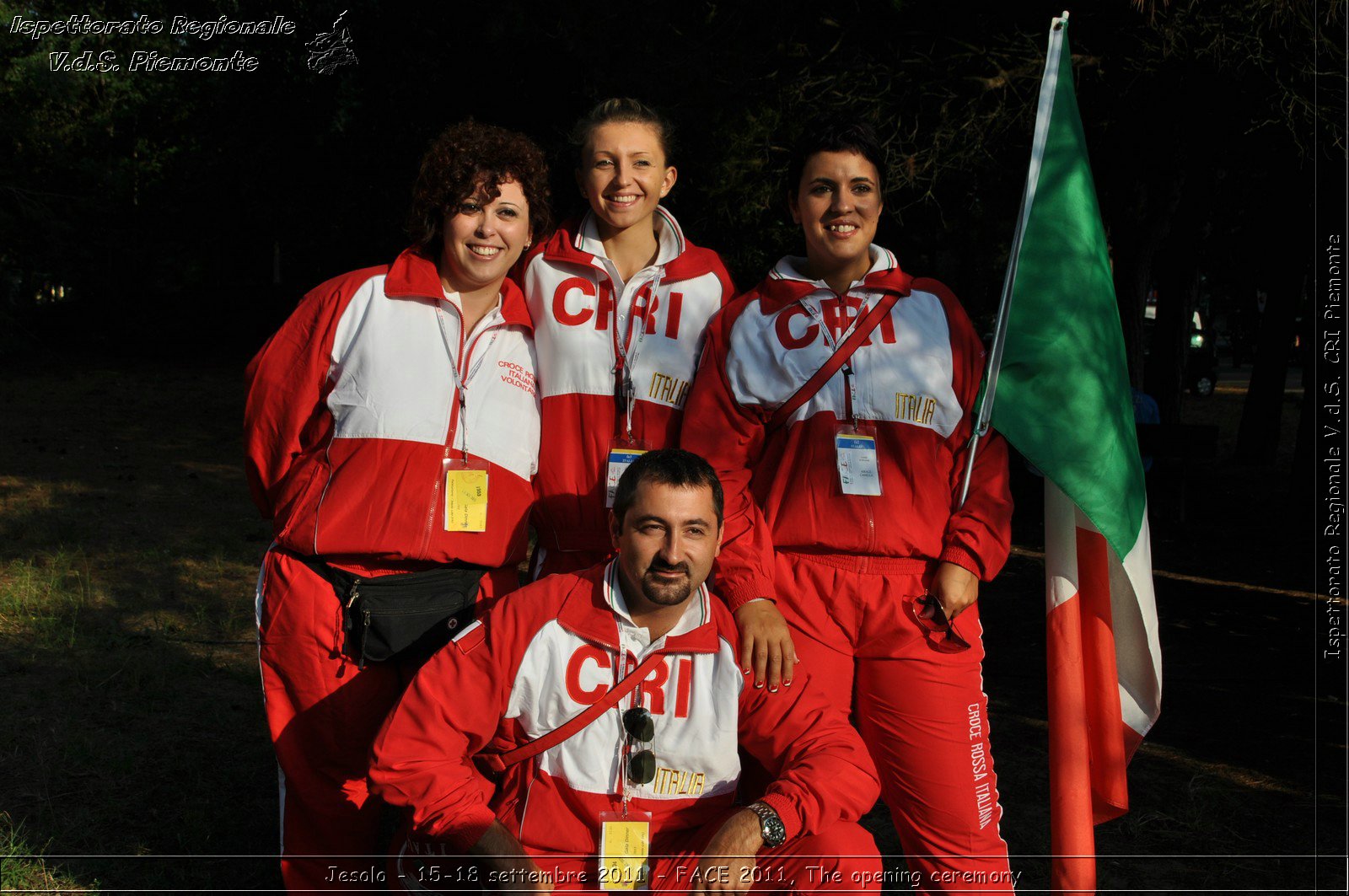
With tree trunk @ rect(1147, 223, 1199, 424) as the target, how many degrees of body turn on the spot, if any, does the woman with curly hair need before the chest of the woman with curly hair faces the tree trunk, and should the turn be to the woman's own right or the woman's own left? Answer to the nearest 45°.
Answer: approximately 90° to the woman's own left

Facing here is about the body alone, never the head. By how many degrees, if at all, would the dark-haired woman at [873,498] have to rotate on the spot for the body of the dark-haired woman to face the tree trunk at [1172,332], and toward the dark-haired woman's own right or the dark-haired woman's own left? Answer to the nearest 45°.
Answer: approximately 180°

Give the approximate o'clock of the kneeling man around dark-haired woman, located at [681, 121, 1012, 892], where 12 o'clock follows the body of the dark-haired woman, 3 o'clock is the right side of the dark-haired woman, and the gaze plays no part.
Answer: The kneeling man is roughly at 2 o'clock from the dark-haired woman.

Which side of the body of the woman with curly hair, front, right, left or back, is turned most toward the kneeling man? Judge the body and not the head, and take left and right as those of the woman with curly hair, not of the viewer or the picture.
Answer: front

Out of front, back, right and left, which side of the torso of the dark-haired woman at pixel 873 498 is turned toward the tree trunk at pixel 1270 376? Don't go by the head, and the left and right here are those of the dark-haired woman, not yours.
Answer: back

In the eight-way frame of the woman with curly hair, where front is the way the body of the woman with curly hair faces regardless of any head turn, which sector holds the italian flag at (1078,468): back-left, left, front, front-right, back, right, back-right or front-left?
front-left

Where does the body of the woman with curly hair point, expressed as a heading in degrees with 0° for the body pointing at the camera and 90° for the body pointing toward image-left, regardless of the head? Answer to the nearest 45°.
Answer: approximately 315°

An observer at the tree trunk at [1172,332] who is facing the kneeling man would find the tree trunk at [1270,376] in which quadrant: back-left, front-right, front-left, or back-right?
back-left

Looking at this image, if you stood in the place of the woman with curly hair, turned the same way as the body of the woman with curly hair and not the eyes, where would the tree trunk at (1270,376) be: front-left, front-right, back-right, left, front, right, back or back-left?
left

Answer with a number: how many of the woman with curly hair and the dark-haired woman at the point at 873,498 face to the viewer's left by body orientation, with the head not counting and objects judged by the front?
0

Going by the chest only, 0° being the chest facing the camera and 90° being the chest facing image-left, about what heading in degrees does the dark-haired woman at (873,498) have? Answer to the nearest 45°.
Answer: approximately 0°
